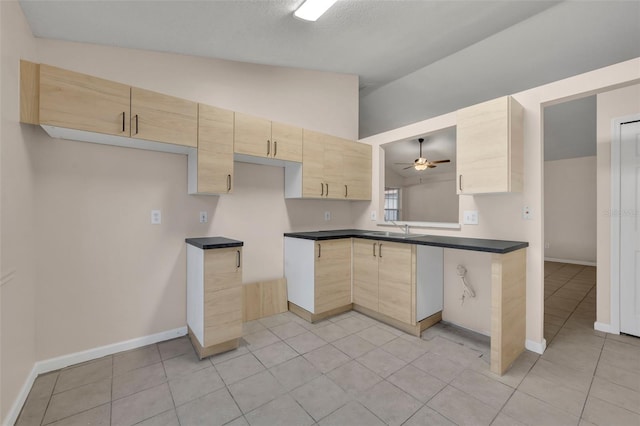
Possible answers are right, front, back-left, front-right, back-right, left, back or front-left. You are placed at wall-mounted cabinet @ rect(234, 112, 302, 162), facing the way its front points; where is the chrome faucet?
front-left

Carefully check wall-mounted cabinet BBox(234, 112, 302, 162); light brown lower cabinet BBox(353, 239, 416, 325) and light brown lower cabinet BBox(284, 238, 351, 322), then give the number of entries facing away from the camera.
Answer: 0

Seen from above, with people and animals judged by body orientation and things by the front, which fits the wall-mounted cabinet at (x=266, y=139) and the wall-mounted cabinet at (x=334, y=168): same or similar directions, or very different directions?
same or similar directions

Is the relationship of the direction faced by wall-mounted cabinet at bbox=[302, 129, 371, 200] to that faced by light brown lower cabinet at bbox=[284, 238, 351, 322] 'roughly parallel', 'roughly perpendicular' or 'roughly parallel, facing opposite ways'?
roughly parallel

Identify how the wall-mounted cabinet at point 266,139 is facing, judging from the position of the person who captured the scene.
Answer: facing the viewer and to the right of the viewer

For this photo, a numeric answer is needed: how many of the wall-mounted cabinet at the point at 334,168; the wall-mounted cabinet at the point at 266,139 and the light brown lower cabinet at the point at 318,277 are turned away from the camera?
0

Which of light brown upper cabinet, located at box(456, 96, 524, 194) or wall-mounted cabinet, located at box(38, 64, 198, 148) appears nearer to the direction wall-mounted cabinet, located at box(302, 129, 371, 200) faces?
the light brown upper cabinet

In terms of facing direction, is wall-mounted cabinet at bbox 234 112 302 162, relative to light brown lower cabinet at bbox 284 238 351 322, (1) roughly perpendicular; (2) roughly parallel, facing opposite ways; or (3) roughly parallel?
roughly parallel

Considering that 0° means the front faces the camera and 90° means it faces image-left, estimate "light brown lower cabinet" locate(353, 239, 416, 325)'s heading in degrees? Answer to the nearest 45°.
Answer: approximately 45°

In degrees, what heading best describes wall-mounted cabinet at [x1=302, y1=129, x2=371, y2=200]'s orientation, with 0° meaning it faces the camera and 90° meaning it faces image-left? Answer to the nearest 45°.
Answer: approximately 315°
